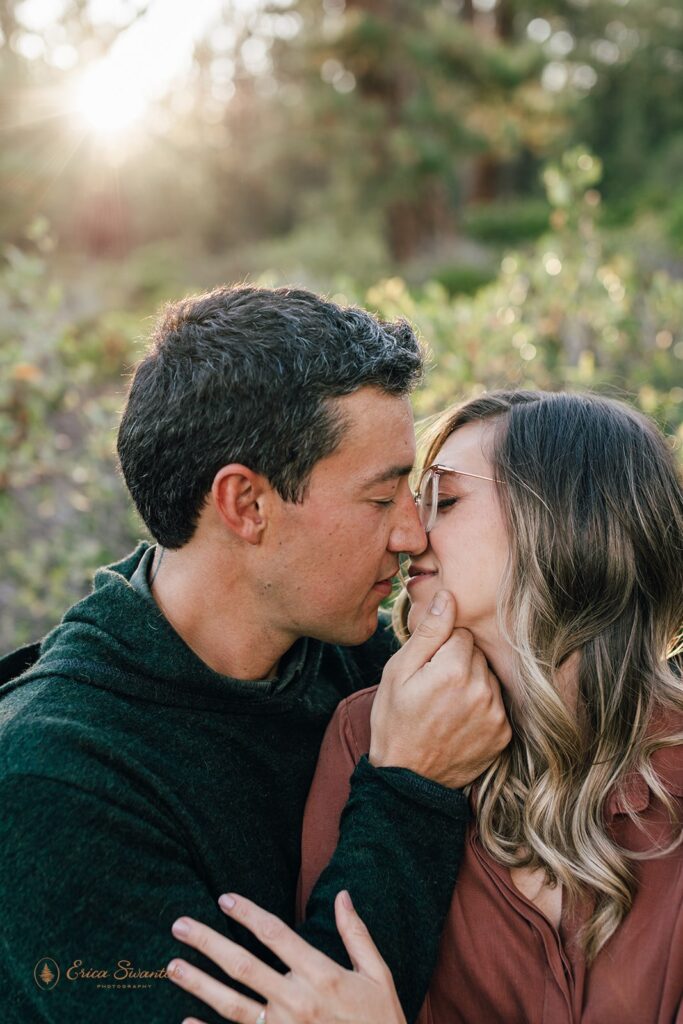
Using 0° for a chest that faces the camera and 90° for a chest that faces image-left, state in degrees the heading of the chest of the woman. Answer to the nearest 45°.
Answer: approximately 45°

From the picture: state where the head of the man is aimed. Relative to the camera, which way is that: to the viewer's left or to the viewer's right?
to the viewer's right

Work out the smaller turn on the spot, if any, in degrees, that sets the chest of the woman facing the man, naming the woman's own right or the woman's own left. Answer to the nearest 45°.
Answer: approximately 45° to the woman's own right
